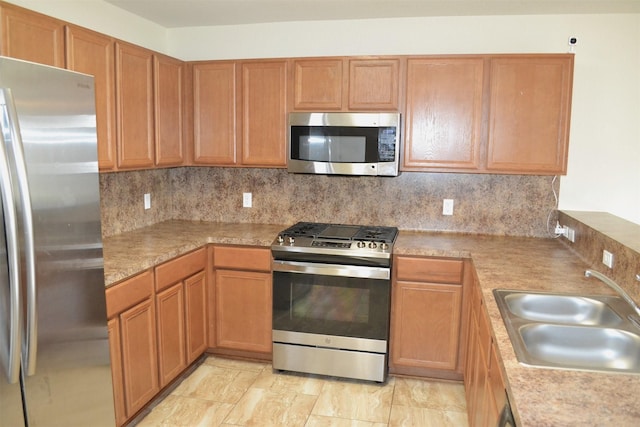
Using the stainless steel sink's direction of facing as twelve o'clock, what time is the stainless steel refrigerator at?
The stainless steel refrigerator is roughly at 11 o'clock from the stainless steel sink.

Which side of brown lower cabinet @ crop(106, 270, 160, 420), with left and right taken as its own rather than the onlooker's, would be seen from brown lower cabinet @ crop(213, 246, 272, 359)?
left

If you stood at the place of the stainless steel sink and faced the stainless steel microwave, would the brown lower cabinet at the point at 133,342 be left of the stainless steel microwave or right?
left

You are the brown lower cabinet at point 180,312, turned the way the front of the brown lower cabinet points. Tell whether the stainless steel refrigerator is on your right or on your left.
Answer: on your right

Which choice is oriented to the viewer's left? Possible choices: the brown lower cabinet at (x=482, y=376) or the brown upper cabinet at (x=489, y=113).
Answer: the brown lower cabinet

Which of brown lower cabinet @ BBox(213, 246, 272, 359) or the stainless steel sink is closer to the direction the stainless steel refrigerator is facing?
the stainless steel sink

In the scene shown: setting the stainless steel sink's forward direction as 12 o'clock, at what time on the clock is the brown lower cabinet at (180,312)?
The brown lower cabinet is roughly at 12 o'clock from the stainless steel sink.

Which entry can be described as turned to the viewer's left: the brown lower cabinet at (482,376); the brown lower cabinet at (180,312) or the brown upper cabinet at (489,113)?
the brown lower cabinet at (482,376)

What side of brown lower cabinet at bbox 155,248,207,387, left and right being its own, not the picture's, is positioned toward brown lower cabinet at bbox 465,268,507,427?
front

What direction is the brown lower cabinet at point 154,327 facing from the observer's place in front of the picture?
facing the viewer and to the right of the viewer
